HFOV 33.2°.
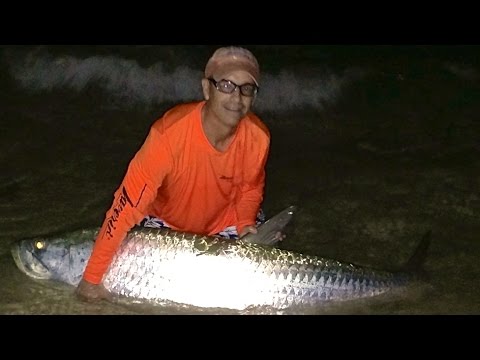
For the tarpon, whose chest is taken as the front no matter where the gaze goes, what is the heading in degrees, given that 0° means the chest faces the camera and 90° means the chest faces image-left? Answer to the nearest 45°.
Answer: approximately 90°
